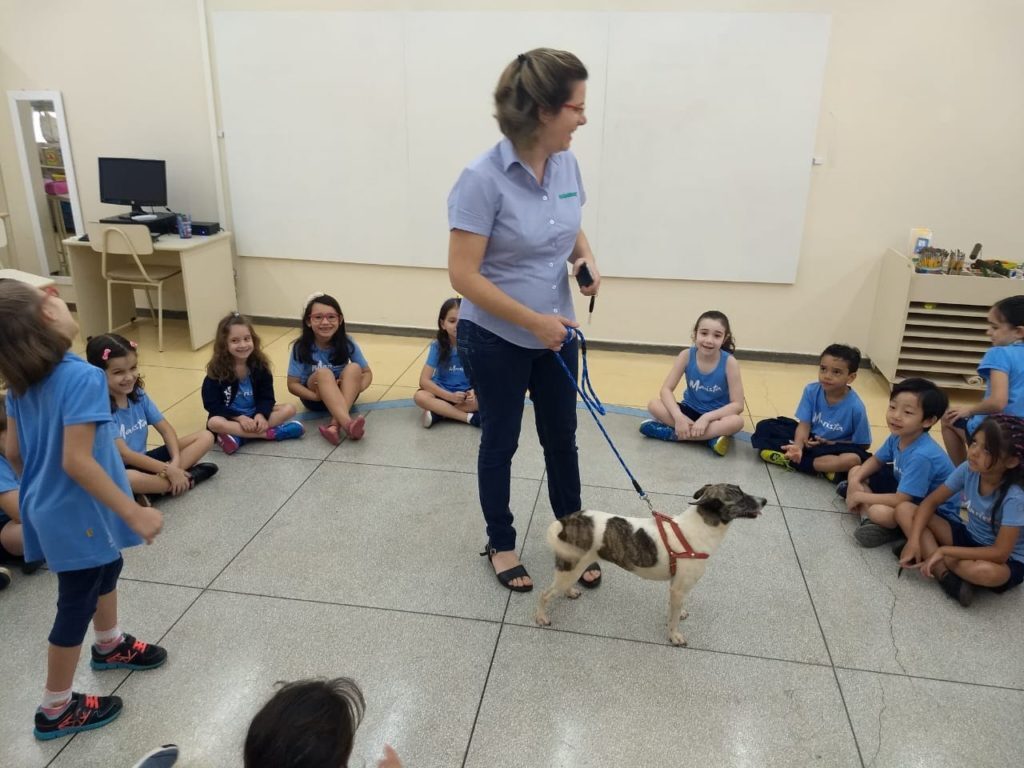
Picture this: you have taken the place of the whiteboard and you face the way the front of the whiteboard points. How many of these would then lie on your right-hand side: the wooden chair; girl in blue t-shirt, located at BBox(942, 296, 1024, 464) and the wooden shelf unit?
1

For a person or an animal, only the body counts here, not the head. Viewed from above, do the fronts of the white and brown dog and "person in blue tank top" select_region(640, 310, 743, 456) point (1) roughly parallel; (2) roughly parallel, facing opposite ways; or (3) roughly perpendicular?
roughly perpendicular

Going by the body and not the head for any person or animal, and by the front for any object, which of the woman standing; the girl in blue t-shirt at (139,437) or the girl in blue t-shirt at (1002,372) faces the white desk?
the girl in blue t-shirt at (1002,372)

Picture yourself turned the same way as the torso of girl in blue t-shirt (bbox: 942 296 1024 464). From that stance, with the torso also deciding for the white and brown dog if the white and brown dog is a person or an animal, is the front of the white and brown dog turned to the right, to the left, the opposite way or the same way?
the opposite way

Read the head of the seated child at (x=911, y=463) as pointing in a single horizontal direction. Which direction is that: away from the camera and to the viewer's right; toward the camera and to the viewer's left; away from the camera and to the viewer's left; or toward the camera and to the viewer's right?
toward the camera and to the viewer's left

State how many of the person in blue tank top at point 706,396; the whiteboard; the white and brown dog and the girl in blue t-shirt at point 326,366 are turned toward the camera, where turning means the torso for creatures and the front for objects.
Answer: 3

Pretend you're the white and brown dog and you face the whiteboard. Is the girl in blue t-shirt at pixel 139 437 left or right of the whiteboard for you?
left

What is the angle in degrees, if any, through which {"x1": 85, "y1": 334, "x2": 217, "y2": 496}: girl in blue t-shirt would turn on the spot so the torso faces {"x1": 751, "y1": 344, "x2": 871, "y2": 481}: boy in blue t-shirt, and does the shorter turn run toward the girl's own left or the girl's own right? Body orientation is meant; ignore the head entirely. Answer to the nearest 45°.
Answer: approximately 45° to the girl's own left

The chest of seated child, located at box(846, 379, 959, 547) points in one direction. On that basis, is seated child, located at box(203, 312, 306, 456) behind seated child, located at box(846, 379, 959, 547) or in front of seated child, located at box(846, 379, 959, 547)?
in front

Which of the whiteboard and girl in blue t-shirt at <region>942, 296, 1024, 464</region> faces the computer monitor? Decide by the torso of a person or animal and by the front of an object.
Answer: the girl in blue t-shirt

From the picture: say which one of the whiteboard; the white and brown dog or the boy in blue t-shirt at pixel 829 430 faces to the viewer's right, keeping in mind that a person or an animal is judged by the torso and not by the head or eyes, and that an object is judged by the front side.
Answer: the white and brown dog

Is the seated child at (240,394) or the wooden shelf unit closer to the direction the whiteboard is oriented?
the seated child

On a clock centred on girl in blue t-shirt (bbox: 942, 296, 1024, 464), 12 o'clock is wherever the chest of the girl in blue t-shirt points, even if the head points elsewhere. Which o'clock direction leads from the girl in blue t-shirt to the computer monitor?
The computer monitor is roughly at 12 o'clock from the girl in blue t-shirt.

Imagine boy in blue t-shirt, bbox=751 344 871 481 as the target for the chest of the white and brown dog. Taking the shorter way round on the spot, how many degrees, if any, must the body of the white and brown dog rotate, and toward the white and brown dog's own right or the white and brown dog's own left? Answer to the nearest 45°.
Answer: approximately 45° to the white and brown dog's own left

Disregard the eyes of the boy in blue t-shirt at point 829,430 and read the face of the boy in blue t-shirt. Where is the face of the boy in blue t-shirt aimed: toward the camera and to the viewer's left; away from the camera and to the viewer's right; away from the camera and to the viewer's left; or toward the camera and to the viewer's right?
toward the camera and to the viewer's left

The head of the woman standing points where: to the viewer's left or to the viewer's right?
to the viewer's right

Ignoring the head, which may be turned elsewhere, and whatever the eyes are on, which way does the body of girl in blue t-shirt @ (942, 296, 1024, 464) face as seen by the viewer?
to the viewer's left

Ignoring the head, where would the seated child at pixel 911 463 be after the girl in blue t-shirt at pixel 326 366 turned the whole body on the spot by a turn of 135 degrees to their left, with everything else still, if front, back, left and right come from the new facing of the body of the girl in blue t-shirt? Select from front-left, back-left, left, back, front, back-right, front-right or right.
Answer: right
